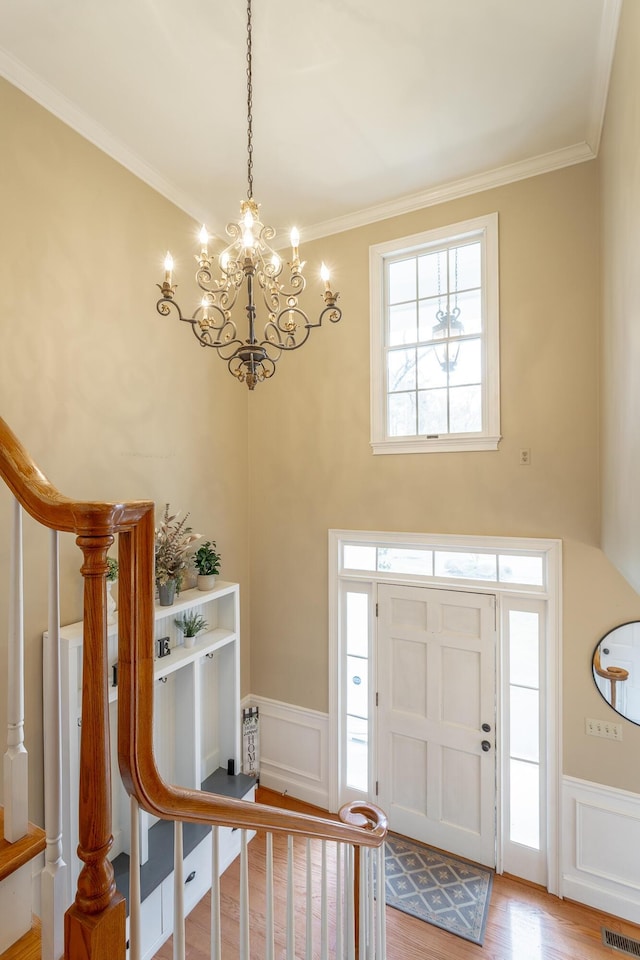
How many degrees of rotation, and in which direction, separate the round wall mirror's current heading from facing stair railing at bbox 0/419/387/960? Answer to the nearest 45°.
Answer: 0° — it already faces it

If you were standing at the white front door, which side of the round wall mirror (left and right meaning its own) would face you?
right

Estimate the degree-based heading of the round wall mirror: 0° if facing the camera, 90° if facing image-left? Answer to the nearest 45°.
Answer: approximately 0°

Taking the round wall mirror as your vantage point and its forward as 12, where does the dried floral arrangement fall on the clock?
The dried floral arrangement is roughly at 2 o'clock from the round wall mirror.

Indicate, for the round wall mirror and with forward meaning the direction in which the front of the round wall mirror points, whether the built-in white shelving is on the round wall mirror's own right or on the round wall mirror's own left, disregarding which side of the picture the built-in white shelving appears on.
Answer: on the round wall mirror's own right

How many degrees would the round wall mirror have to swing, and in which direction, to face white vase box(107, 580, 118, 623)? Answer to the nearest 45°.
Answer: approximately 45° to its right

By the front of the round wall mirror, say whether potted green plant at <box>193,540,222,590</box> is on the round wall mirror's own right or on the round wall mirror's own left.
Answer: on the round wall mirror's own right

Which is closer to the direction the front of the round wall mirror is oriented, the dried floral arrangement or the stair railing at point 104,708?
the stair railing
